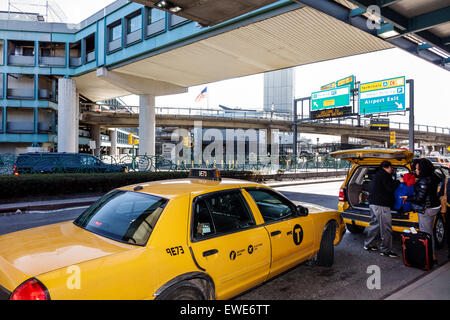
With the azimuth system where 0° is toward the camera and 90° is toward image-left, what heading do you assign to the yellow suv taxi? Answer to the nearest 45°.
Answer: approximately 225°

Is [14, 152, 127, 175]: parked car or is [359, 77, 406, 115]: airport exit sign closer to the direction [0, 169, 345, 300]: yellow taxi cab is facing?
the airport exit sign

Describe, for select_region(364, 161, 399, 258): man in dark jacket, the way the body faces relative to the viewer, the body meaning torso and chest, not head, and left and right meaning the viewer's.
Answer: facing to the right of the viewer

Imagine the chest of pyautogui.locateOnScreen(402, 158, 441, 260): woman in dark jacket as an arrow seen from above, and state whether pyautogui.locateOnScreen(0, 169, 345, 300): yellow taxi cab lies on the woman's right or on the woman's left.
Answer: on the woman's left

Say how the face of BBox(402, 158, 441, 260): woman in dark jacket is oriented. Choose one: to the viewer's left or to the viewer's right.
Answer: to the viewer's left

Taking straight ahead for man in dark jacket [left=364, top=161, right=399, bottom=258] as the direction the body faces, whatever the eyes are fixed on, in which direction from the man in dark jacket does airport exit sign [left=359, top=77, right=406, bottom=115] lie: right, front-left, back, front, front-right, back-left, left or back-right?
left

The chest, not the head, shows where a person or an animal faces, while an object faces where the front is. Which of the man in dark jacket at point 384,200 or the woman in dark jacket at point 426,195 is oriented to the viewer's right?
the man in dark jacket at point 384,200

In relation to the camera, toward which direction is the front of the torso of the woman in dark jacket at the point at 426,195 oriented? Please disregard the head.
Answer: to the viewer's left
